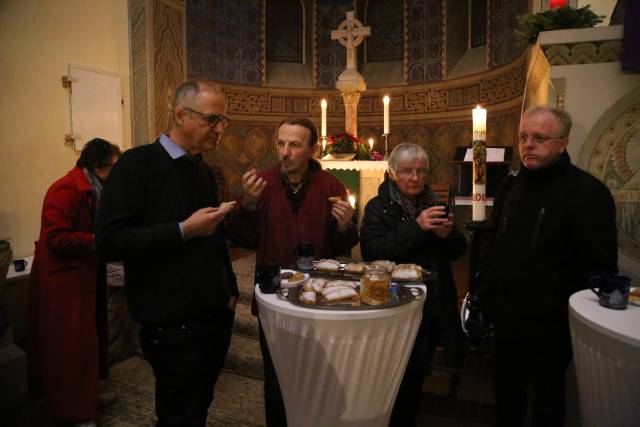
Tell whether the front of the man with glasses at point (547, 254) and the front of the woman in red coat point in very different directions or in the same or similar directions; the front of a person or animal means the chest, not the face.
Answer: very different directions

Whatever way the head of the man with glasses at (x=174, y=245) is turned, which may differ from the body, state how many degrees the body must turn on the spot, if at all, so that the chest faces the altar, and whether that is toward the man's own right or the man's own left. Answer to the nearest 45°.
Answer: approximately 90° to the man's own left

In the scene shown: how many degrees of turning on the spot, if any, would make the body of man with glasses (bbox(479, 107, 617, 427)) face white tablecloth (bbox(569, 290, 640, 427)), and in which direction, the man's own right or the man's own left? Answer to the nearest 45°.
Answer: approximately 45° to the man's own left

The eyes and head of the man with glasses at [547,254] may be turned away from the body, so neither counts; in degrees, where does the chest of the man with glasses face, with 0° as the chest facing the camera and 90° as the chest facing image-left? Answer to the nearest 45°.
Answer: approximately 45°

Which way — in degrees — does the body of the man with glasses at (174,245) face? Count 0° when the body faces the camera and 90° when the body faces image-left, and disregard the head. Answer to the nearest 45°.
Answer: approximately 315°
